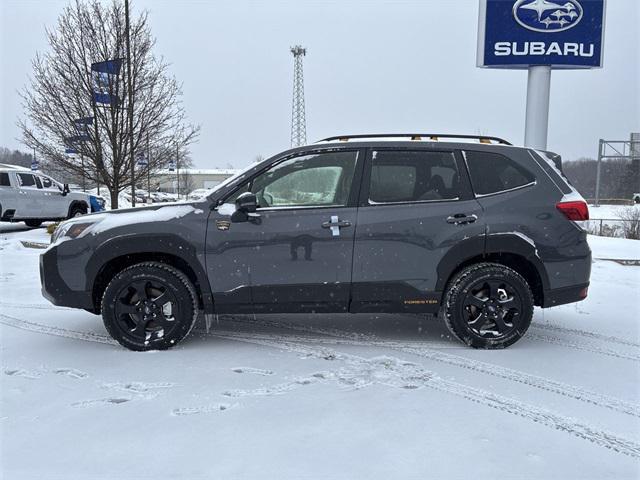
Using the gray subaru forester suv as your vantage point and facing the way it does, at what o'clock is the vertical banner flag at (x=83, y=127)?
The vertical banner flag is roughly at 2 o'clock from the gray subaru forester suv.

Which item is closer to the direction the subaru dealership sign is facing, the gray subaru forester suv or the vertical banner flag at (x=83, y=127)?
the gray subaru forester suv

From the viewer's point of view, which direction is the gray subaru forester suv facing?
to the viewer's left

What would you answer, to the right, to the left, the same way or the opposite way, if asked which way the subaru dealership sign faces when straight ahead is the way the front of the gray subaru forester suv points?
to the left

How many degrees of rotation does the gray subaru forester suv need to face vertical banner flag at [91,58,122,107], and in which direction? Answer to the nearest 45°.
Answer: approximately 45° to its right

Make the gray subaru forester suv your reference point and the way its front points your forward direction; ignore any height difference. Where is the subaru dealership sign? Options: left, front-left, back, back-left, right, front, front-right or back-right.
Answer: back-right

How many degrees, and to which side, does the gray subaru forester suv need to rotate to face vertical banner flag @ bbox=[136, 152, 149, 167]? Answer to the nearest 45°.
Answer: approximately 45° to its right

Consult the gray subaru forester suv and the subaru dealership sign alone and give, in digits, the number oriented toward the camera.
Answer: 1

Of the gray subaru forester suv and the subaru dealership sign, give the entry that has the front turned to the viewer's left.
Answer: the gray subaru forester suv

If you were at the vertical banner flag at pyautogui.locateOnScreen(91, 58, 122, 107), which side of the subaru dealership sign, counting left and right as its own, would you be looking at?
right

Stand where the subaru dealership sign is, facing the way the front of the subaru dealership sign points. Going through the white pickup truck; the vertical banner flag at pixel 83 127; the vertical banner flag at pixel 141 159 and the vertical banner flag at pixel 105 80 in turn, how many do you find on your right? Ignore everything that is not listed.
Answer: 4

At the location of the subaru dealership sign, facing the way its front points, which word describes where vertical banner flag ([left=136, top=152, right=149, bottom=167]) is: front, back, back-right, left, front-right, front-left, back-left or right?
right
